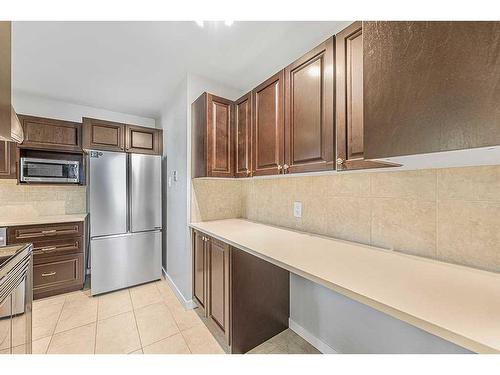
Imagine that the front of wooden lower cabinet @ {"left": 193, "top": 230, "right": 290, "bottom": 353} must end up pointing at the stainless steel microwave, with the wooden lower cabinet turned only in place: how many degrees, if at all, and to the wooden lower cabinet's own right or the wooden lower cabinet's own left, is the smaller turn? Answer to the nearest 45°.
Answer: approximately 90° to the wooden lower cabinet's own right

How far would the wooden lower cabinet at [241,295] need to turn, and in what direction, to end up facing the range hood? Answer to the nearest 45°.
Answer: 0° — it already faces it

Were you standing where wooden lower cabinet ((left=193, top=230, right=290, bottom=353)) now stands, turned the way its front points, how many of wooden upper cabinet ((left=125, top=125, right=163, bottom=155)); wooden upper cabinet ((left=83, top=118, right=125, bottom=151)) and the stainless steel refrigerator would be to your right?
3

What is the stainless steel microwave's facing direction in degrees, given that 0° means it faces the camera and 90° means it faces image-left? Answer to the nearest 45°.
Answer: approximately 0°

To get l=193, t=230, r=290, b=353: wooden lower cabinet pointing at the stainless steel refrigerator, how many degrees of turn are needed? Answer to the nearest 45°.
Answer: approximately 90° to its right

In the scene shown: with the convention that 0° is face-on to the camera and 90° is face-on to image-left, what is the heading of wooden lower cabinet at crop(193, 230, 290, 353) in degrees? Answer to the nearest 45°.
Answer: approximately 45°

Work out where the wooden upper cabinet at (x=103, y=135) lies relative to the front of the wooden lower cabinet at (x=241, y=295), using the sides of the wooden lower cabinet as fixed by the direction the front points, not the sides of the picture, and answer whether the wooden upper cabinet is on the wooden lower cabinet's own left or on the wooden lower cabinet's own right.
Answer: on the wooden lower cabinet's own right

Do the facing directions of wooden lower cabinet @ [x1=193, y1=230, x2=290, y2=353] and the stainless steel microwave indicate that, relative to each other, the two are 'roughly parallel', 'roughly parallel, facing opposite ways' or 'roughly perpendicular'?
roughly perpendicular
